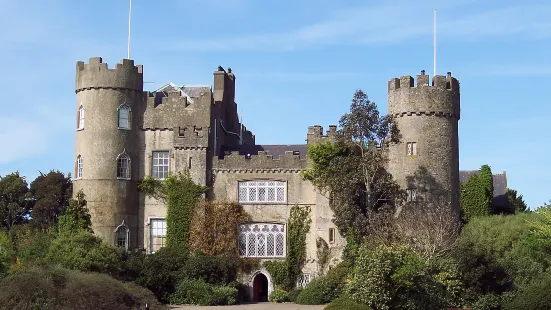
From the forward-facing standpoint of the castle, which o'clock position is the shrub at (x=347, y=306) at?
The shrub is roughly at 11 o'clock from the castle.

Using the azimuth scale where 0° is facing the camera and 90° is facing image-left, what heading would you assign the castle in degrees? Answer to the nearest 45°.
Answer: approximately 0°

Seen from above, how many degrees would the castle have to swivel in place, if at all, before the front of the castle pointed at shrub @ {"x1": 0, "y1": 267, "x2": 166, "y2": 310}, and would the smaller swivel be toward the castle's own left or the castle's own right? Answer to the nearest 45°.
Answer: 0° — it already faces it
